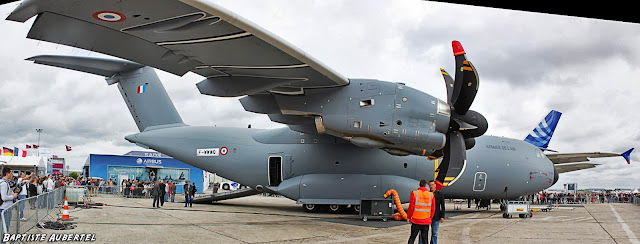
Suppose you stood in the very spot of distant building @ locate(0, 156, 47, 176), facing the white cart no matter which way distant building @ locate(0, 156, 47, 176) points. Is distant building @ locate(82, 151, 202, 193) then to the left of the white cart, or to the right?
left

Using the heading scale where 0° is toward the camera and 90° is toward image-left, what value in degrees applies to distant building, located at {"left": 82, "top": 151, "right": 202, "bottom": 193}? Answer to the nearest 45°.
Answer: approximately 0°

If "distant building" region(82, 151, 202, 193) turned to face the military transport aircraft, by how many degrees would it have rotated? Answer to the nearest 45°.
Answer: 0° — it already faces it

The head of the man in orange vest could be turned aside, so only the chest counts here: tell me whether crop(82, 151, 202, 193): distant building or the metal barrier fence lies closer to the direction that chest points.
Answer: the distant building

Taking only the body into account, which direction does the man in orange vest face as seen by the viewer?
away from the camera

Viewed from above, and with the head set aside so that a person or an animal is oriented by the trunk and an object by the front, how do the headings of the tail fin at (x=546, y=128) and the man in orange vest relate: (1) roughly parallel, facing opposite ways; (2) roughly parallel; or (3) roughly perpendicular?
roughly perpendicular
